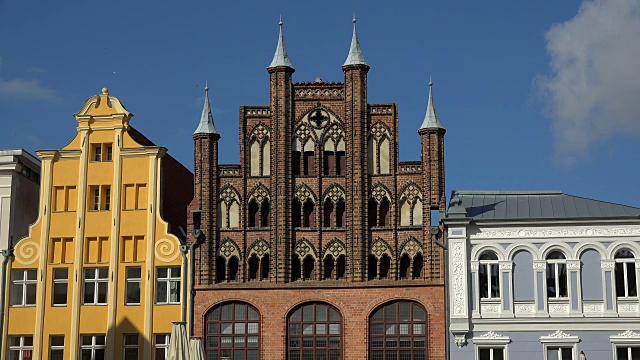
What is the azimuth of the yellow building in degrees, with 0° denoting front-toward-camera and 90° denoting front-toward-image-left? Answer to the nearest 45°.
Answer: approximately 0°

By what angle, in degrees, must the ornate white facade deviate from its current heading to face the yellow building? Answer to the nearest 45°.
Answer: approximately 90° to its right

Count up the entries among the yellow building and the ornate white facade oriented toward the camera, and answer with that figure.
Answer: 2

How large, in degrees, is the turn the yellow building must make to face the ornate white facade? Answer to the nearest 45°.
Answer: approximately 90° to its left

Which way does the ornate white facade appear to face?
toward the camera
